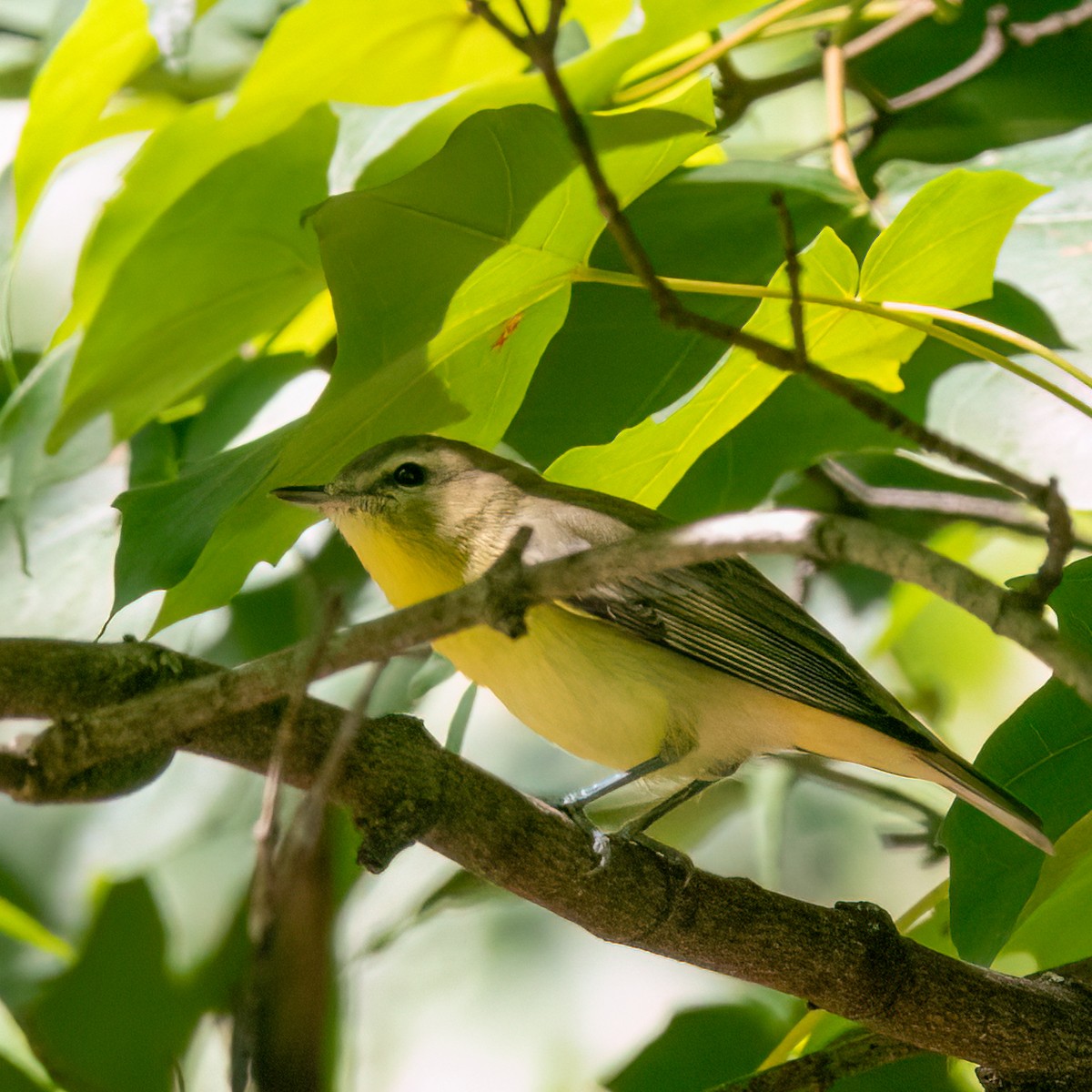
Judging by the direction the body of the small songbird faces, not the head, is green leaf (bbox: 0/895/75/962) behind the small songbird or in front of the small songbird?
in front

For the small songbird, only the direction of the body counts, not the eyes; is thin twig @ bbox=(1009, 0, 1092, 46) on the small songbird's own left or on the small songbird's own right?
on the small songbird's own right

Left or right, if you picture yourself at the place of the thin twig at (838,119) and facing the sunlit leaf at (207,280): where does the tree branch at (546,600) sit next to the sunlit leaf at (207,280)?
left

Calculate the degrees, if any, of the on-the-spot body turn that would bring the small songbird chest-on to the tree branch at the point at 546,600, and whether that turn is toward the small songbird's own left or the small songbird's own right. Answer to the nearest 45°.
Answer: approximately 90° to the small songbird's own left

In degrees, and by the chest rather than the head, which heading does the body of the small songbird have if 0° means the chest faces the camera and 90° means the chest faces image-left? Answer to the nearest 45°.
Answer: approximately 90°
